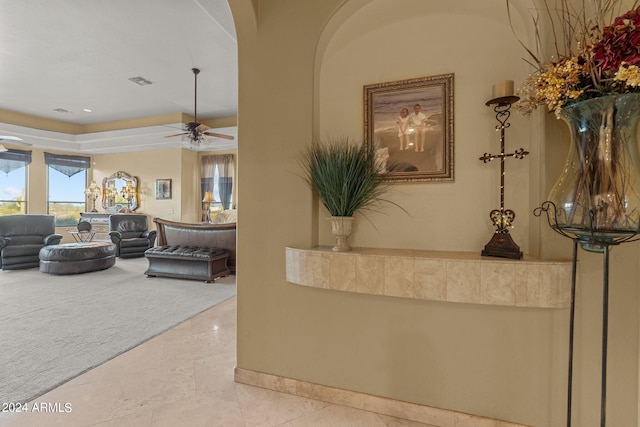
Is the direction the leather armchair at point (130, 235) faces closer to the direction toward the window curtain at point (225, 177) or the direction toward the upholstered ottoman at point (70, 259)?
the upholstered ottoman

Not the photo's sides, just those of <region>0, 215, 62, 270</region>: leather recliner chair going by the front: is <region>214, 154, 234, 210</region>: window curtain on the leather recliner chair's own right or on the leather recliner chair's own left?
on the leather recliner chair's own left

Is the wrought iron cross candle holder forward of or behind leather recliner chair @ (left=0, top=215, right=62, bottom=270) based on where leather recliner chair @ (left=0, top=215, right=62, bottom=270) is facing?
forward

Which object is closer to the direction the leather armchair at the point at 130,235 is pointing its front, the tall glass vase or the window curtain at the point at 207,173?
the tall glass vase

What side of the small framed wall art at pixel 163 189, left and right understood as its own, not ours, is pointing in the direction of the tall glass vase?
front

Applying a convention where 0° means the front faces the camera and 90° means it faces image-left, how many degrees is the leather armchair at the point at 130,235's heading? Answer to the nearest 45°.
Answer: approximately 0°

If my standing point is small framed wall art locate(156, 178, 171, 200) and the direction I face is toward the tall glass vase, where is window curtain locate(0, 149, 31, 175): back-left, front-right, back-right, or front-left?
back-right

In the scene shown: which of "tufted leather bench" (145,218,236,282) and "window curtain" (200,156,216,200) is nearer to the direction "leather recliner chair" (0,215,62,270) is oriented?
the tufted leather bench

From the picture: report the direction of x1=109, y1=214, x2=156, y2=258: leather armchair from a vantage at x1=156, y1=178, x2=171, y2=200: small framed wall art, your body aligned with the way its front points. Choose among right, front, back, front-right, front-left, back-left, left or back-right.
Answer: front-right
